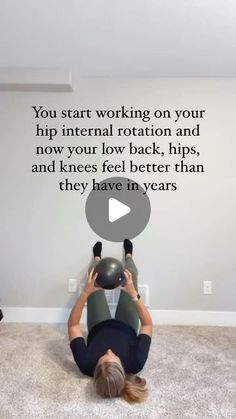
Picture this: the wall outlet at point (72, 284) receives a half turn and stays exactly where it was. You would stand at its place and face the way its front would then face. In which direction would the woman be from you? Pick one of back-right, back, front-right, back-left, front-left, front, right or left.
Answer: back

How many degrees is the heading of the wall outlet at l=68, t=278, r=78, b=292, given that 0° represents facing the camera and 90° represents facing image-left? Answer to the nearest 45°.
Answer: approximately 0°
